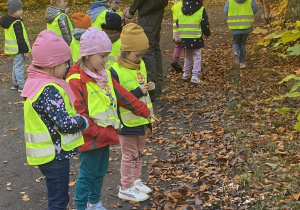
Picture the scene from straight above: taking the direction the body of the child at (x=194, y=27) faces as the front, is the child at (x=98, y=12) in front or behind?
behind

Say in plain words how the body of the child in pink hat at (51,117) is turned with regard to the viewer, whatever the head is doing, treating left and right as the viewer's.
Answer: facing to the right of the viewer

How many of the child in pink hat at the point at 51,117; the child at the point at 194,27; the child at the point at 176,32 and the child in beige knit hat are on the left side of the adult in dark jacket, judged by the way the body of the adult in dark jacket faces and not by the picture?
2
